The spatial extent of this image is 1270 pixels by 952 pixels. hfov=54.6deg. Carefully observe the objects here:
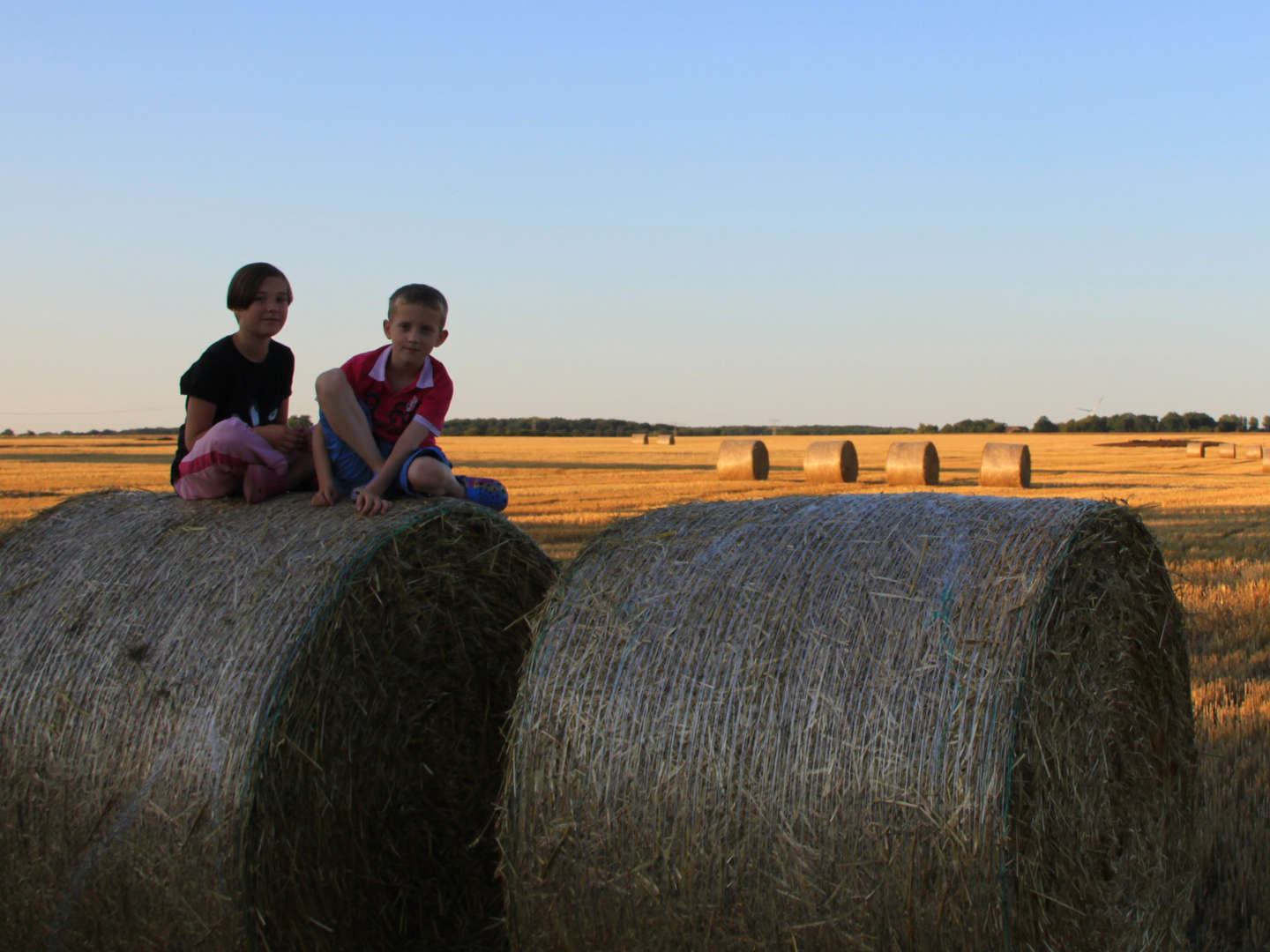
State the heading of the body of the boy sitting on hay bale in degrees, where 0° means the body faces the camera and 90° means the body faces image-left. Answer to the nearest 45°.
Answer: approximately 0°

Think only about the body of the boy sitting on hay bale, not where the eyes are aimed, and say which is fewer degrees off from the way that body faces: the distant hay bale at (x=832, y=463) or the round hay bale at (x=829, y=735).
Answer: the round hay bale

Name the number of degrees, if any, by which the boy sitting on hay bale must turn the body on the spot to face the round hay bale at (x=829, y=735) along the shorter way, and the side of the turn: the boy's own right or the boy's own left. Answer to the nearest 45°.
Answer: approximately 45° to the boy's own left

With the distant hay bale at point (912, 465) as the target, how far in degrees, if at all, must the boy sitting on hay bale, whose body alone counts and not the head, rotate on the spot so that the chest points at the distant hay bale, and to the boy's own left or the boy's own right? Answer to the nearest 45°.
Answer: approximately 135° to the boy's own left

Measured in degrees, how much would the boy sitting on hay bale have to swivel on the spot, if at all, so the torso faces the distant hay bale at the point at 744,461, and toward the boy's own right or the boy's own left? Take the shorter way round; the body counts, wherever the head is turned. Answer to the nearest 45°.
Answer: approximately 180°

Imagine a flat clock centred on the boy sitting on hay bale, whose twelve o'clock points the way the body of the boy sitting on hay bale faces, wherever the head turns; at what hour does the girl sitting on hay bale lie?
The girl sitting on hay bale is roughly at 4 o'clock from the boy sitting on hay bale.

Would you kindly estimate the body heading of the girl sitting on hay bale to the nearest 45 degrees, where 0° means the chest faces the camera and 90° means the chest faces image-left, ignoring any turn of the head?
approximately 315°

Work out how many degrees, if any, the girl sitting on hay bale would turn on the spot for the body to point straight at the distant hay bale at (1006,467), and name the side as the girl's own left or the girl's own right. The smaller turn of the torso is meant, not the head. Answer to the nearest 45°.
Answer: approximately 90° to the girl's own left

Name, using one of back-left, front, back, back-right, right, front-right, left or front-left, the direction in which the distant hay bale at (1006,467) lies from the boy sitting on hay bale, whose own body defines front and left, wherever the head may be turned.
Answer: back-left

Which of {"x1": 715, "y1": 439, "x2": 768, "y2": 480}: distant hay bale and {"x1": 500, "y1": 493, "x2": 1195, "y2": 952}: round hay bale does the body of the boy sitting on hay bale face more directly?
the round hay bale
